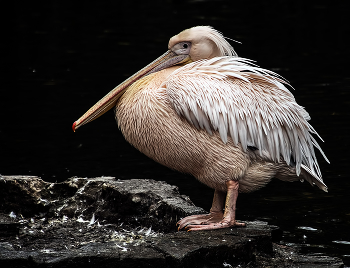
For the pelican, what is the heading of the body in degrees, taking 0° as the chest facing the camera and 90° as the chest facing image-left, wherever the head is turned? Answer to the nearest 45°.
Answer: approximately 90°
